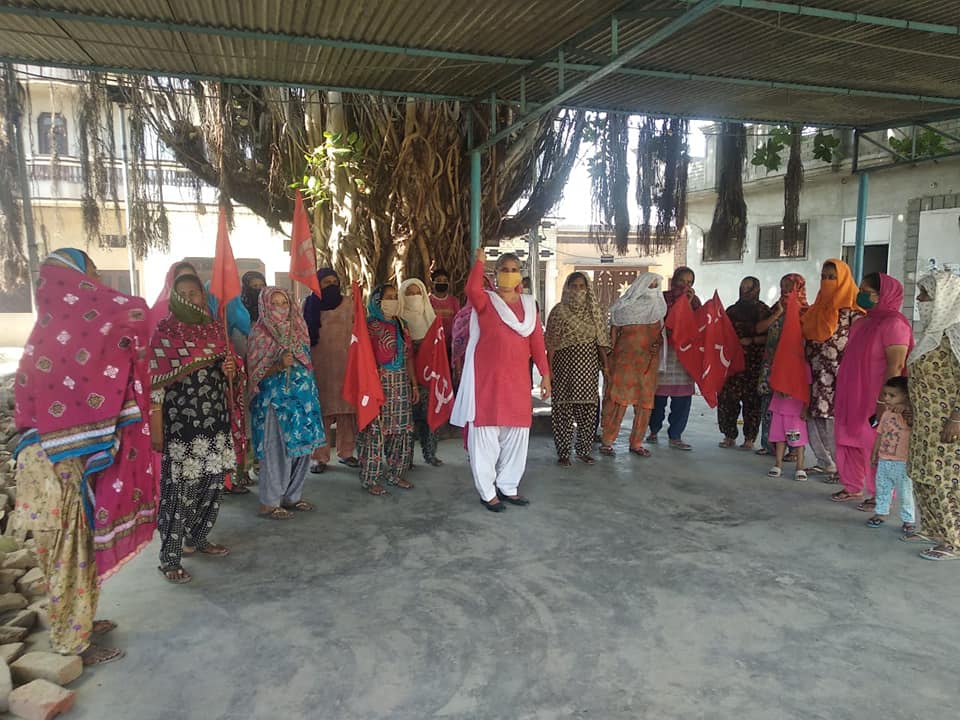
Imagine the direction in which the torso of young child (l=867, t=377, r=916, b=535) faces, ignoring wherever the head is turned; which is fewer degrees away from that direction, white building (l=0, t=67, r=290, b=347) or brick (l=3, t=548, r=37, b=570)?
the brick

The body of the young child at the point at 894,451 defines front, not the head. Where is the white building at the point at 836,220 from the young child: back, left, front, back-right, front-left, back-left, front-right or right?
back-right

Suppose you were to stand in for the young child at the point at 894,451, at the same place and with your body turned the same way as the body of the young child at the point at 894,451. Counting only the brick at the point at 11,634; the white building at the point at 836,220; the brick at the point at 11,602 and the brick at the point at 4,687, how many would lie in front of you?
3

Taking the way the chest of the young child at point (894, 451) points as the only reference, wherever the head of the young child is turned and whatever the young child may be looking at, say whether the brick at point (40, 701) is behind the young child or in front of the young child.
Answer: in front

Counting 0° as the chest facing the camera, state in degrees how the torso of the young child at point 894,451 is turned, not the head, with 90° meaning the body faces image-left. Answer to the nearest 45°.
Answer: approximately 45°

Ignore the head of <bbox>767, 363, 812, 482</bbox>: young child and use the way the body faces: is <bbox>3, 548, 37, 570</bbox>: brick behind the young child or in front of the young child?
in front

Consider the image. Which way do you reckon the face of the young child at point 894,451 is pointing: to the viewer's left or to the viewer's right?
to the viewer's left

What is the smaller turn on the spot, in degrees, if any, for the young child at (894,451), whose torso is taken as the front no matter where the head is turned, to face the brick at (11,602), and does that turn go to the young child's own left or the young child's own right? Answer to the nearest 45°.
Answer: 0° — they already face it

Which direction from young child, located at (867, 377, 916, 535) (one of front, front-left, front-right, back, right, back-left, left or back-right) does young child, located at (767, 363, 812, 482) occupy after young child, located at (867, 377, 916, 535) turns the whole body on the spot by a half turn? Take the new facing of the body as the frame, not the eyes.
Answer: left

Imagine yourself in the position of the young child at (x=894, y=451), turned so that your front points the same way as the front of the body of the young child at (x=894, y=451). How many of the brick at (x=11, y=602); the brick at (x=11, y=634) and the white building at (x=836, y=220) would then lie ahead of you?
2
